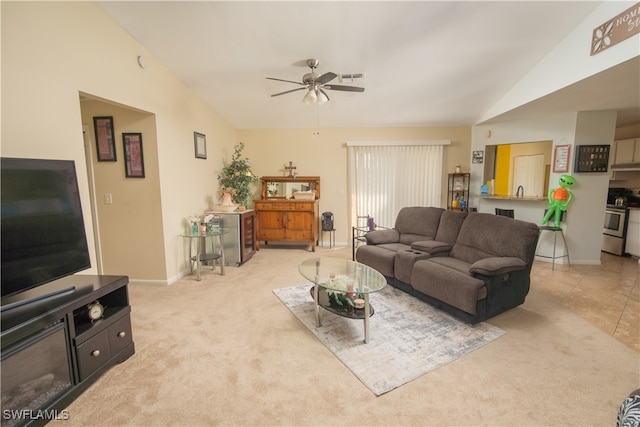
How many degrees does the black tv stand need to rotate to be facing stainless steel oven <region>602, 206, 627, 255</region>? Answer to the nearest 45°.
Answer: approximately 45° to its left

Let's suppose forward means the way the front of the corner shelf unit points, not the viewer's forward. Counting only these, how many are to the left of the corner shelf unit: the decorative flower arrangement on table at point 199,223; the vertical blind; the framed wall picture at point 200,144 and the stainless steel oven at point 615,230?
1

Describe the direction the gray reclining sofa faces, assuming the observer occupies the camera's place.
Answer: facing the viewer and to the left of the viewer

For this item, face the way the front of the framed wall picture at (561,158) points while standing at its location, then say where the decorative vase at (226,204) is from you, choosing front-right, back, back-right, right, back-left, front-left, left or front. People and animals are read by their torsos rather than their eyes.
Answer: front-right

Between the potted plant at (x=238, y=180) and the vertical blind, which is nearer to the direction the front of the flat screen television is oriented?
the vertical blind

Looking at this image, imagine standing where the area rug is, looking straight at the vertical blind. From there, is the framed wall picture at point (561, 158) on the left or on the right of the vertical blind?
right

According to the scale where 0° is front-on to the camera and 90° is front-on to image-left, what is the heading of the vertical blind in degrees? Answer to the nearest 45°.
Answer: approximately 0°

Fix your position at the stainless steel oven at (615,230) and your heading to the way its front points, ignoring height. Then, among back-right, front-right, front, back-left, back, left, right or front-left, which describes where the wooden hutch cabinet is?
front

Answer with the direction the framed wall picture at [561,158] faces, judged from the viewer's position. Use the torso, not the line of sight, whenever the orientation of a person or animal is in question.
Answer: facing the viewer

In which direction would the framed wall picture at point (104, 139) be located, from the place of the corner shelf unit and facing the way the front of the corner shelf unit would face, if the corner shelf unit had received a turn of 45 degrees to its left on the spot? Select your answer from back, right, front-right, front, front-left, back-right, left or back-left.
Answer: right

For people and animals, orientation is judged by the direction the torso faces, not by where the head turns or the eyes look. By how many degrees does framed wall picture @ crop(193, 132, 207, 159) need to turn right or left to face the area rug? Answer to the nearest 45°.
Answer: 0° — it already faces it

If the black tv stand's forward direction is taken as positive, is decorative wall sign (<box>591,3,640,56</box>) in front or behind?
in front

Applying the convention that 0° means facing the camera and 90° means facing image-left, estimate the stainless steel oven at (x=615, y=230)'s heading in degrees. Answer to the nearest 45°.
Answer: approximately 45°

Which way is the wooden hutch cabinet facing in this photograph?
toward the camera

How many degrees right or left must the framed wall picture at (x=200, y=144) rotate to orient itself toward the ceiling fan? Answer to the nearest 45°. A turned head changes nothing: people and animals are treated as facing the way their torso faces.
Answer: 0° — it already faces it

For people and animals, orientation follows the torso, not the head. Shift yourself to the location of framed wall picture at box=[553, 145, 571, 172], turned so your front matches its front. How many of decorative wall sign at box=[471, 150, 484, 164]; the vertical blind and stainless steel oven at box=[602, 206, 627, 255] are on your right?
2

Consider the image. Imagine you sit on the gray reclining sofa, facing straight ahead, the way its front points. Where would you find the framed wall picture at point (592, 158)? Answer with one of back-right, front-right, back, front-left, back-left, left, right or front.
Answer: back

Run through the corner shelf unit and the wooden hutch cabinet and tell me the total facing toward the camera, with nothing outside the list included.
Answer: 2

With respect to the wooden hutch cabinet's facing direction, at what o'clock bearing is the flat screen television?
The flat screen television is roughly at 1 o'clock from the wooden hutch cabinet.

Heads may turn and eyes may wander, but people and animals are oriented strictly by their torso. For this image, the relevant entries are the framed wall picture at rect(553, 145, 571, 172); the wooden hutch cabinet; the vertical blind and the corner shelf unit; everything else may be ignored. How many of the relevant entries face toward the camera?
4

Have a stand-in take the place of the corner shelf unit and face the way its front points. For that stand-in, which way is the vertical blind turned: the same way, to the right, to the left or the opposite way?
the same way

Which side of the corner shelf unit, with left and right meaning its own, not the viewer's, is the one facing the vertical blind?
right
